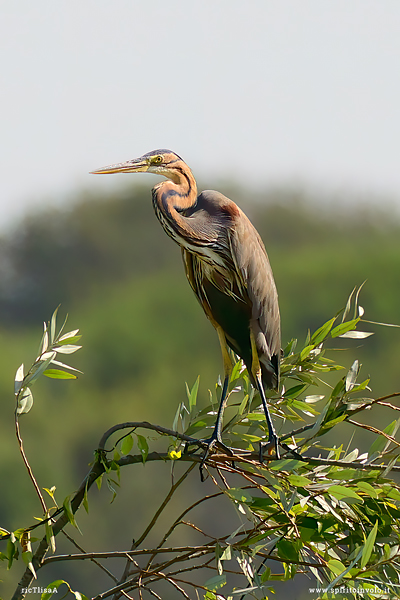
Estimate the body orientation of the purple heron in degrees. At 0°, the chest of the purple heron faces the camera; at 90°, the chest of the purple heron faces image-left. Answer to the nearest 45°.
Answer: approximately 45°
